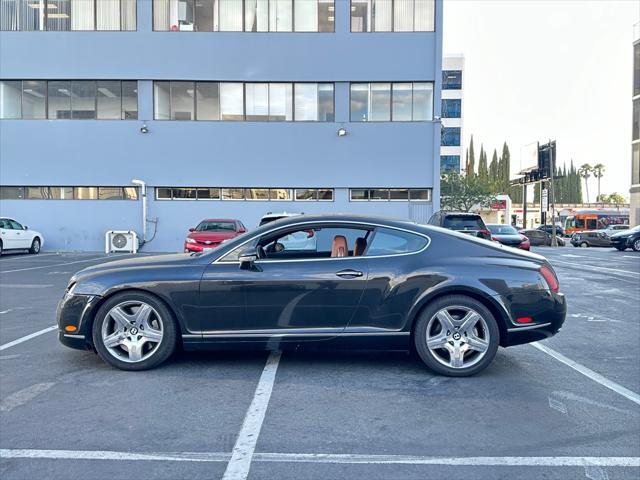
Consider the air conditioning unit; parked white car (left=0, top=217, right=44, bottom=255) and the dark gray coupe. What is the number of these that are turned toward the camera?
1

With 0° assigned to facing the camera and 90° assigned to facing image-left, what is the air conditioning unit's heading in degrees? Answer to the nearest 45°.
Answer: approximately 0°

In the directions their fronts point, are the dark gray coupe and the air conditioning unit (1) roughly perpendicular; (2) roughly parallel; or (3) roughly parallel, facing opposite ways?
roughly perpendicular

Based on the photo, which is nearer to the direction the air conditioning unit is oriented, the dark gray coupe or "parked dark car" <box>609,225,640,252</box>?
the dark gray coupe

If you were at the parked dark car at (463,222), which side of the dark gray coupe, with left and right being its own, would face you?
right

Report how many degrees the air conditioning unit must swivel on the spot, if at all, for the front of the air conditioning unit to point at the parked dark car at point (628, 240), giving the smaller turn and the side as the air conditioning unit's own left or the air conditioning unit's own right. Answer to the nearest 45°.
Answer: approximately 90° to the air conditioning unit's own left

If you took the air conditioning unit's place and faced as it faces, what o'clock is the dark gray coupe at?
The dark gray coupe is roughly at 12 o'clock from the air conditioning unit.

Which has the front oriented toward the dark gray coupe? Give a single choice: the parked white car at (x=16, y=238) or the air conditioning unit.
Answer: the air conditioning unit

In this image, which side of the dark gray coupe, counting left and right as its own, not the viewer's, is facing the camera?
left
